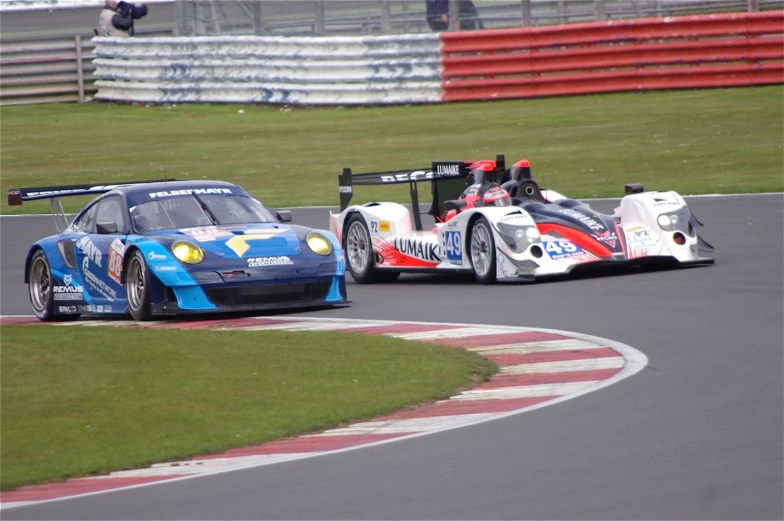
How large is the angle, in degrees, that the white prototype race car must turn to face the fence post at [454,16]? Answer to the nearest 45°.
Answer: approximately 135° to its left

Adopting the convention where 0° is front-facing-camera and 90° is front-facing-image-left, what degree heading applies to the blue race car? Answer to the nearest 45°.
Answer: approximately 315°

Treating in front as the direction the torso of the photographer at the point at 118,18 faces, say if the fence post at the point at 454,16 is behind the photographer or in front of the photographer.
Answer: in front

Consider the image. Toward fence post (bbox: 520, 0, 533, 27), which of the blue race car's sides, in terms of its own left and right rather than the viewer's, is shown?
left

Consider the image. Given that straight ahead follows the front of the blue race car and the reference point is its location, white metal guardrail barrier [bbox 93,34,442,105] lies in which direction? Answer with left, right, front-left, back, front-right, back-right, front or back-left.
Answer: back-left

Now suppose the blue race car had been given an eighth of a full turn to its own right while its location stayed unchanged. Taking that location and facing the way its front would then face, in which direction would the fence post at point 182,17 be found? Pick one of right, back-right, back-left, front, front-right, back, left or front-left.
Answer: back
